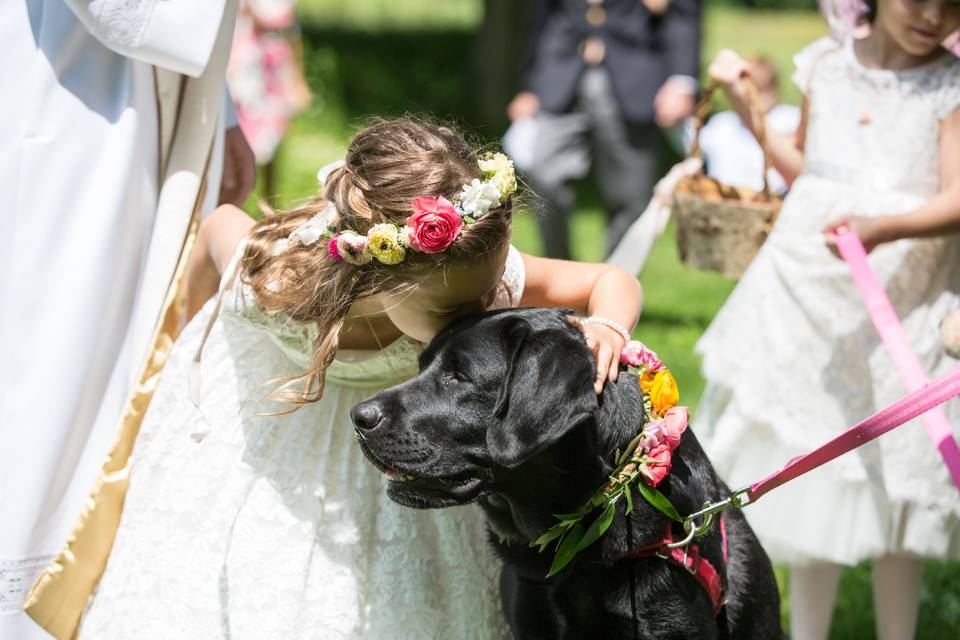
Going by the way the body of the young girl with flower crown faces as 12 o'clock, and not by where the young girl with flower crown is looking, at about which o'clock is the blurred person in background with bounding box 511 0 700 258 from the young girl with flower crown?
The blurred person in background is roughly at 8 o'clock from the young girl with flower crown.

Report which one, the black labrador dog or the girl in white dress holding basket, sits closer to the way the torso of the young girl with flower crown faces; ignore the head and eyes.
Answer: the black labrador dog

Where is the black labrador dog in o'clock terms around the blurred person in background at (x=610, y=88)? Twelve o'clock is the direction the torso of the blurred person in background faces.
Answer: The black labrador dog is roughly at 12 o'clock from the blurred person in background.

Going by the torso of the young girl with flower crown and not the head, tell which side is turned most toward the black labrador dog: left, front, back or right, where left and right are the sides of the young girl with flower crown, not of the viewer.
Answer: front

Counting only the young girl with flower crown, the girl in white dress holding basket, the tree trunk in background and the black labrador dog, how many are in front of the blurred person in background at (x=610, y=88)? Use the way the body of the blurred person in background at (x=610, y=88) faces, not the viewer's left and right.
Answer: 3

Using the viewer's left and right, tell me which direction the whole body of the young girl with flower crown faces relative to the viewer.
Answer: facing the viewer and to the right of the viewer

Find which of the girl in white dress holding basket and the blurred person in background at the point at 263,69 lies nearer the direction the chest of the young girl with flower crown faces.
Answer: the girl in white dress holding basket

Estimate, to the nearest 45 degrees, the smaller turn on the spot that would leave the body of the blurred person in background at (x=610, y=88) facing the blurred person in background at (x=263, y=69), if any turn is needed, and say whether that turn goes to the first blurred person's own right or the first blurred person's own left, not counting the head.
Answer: approximately 135° to the first blurred person's own right

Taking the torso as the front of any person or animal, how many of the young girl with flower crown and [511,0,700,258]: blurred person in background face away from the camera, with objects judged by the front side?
0

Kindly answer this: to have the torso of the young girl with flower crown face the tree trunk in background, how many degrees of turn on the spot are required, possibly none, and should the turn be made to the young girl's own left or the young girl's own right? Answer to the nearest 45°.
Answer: approximately 135° to the young girl's own left

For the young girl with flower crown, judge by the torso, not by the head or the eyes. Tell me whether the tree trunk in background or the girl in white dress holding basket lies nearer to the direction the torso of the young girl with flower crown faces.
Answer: the girl in white dress holding basket

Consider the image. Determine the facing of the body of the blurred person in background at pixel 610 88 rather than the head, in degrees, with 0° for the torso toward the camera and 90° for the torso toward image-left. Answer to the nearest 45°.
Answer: approximately 0°

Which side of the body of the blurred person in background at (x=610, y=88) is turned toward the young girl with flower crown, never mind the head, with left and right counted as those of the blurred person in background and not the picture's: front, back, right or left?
front

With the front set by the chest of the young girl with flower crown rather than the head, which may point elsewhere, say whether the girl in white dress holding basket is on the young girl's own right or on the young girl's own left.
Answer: on the young girl's own left
